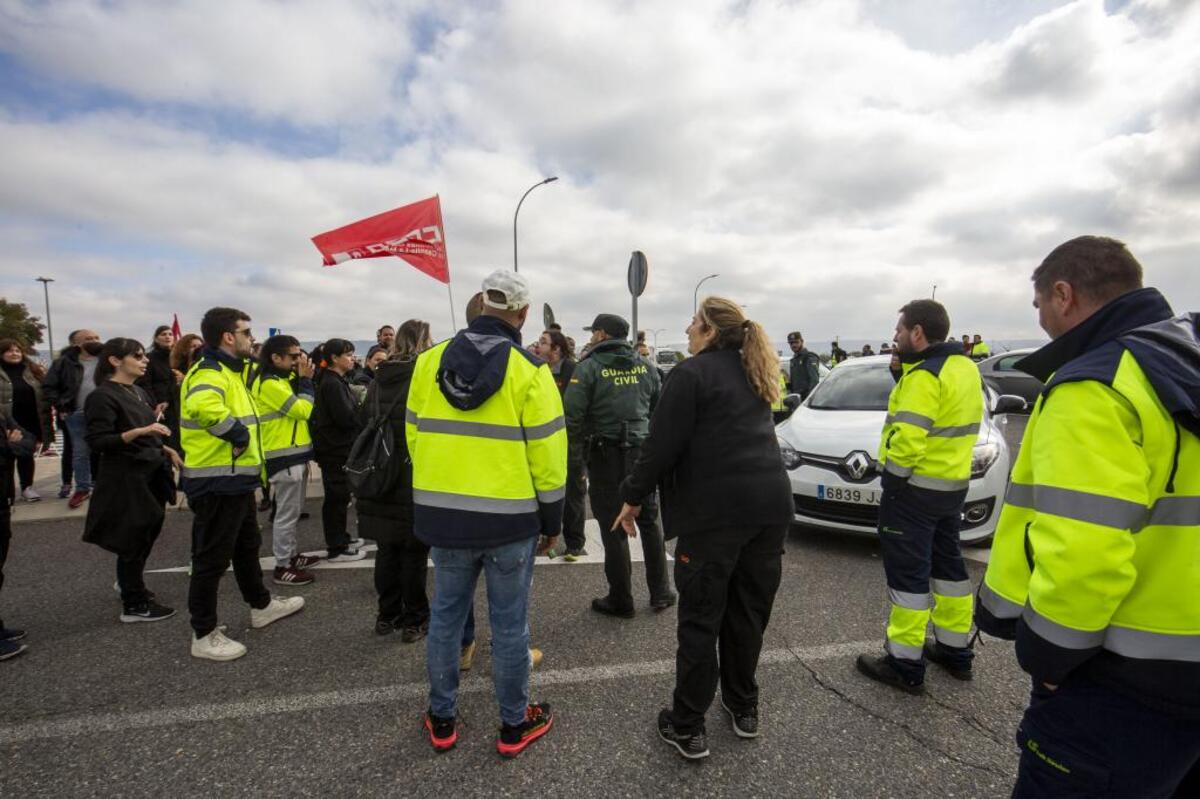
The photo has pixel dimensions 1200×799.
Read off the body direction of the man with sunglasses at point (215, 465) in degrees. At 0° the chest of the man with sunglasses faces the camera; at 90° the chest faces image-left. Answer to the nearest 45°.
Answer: approximately 270°

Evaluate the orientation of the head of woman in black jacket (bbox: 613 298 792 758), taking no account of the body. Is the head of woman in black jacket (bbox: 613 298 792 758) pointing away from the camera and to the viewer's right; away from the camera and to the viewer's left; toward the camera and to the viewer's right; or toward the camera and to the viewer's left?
away from the camera and to the viewer's left

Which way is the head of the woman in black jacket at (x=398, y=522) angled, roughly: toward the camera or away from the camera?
away from the camera

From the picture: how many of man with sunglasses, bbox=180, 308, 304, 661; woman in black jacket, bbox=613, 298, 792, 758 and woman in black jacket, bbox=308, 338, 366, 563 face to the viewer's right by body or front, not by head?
2

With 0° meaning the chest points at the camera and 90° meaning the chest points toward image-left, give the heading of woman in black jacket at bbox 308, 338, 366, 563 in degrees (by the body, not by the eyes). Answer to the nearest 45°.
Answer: approximately 270°

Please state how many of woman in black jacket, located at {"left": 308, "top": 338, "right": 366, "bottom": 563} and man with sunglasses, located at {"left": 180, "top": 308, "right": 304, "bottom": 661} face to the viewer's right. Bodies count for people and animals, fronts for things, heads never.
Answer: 2

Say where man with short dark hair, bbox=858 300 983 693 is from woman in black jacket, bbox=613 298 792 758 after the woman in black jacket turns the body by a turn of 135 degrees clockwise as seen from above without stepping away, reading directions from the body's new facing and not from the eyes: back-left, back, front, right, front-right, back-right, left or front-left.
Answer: front-left

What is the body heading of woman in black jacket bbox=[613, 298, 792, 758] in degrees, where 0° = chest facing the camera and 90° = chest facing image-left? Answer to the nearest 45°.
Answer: approximately 135°
